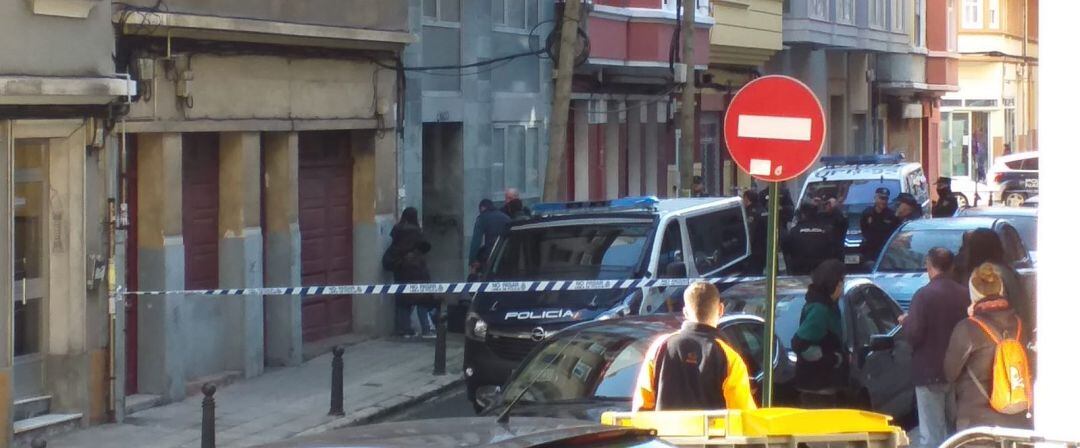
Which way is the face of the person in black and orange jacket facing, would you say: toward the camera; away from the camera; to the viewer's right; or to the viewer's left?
away from the camera

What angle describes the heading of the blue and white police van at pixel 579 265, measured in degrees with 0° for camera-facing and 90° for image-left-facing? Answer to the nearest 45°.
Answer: approximately 45°

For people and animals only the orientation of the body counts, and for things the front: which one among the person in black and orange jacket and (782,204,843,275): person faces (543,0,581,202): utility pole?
the person in black and orange jacket

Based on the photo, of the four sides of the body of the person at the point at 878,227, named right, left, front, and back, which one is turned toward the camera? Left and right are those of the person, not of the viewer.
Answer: front

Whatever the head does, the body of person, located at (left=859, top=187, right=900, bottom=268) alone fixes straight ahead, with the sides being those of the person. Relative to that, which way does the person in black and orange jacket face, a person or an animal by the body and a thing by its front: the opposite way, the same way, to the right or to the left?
the opposite way

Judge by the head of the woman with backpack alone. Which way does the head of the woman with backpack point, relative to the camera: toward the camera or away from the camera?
away from the camera

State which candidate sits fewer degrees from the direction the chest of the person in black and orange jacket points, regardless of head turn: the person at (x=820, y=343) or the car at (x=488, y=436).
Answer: the person

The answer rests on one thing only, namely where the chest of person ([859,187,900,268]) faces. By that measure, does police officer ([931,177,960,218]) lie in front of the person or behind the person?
behind

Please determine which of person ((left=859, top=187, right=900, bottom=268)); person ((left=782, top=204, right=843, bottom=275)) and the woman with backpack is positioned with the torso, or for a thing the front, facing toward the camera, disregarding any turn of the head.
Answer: person ((left=859, top=187, right=900, bottom=268))

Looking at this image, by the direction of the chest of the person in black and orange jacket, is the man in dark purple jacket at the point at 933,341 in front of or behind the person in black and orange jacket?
in front

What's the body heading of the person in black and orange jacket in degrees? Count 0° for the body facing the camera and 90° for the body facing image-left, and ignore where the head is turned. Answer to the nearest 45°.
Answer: approximately 180°
